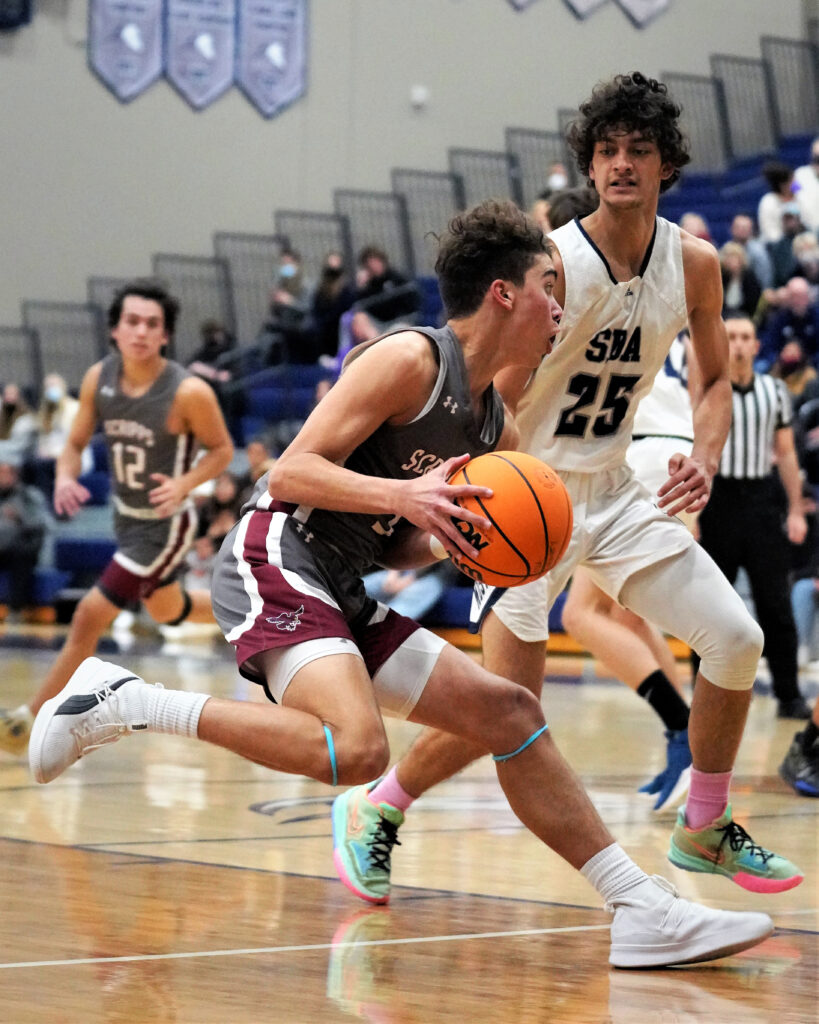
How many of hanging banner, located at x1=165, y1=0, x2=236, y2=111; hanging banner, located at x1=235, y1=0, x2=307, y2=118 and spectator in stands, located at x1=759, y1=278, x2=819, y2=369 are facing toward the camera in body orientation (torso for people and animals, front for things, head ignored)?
3

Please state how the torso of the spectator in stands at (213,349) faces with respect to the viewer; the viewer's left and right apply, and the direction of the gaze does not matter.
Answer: facing the viewer and to the right of the viewer

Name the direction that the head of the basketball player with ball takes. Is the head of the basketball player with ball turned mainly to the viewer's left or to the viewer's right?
to the viewer's right

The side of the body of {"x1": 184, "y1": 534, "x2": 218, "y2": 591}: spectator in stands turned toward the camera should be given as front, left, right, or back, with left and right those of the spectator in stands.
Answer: front

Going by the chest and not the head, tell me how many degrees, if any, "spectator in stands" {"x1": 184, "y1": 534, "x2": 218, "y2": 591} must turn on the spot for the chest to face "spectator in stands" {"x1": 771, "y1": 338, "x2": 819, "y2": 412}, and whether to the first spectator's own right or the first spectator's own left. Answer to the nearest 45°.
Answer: approximately 45° to the first spectator's own left

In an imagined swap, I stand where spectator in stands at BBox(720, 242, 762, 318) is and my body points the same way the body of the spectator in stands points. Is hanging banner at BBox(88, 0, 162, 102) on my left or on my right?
on my right

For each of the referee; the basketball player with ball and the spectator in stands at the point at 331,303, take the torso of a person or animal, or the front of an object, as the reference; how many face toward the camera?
2

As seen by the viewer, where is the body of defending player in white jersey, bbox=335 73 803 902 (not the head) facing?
toward the camera

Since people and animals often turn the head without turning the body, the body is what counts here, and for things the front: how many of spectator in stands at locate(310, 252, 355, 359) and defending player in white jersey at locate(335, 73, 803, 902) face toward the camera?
2

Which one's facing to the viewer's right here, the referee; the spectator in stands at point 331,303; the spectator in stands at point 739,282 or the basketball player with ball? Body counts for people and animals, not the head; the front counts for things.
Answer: the basketball player with ball

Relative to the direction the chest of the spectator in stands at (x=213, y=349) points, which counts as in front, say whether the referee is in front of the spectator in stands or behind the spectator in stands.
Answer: in front

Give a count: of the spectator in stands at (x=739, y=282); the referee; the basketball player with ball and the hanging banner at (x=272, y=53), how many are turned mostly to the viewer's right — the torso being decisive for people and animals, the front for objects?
1
